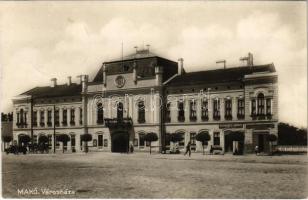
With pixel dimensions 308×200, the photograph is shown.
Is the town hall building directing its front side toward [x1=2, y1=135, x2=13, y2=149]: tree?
no
